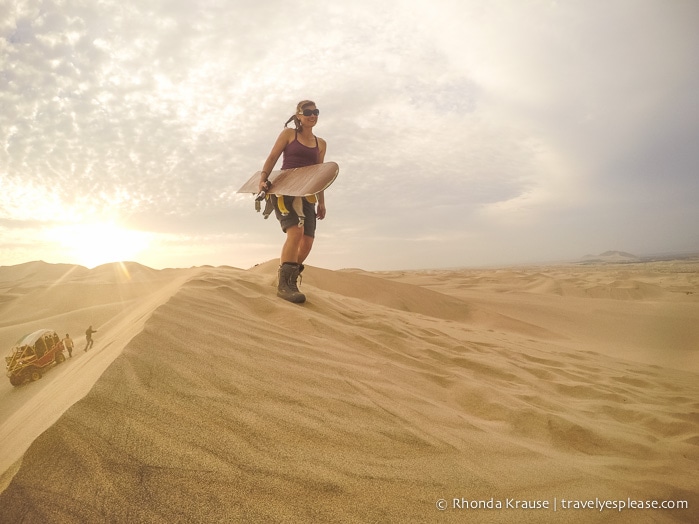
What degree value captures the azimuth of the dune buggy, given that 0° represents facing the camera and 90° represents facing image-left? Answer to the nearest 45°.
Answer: approximately 45°

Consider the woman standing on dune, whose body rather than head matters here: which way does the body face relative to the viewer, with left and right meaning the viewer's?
facing the viewer and to the right of the viewer

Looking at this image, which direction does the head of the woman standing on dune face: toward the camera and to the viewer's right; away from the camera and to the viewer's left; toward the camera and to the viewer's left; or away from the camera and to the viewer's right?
toward the camera and to the viewer's right
